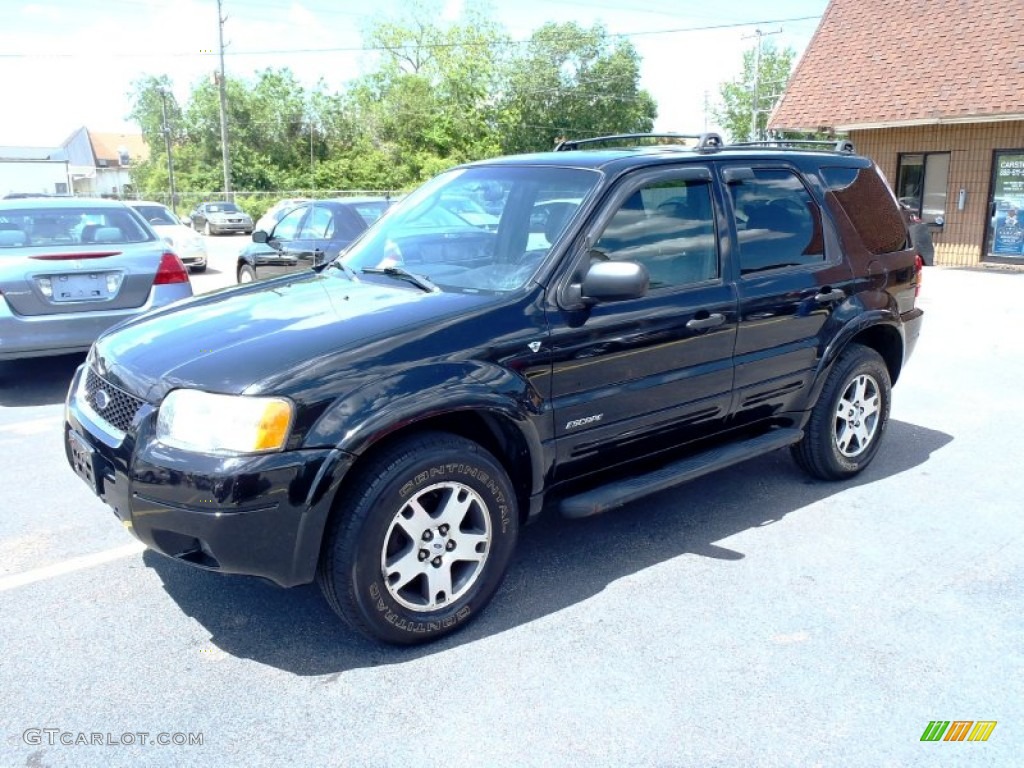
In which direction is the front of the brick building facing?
toward the camera

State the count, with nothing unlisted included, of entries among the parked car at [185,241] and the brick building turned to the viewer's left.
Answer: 0

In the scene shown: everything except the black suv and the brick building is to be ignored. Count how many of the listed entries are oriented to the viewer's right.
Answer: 0

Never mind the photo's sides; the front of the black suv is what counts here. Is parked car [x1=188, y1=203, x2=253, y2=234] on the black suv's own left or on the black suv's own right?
on the black suv's own right

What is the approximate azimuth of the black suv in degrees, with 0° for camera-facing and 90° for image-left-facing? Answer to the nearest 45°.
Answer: approximately 45°

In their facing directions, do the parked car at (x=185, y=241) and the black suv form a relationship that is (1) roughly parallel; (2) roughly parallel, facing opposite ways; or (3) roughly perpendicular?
roughly perpendicular

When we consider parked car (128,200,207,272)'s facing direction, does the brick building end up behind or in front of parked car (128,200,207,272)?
in front

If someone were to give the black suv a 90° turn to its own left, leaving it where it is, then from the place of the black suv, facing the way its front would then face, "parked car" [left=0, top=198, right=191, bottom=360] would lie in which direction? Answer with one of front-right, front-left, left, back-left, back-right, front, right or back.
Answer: back

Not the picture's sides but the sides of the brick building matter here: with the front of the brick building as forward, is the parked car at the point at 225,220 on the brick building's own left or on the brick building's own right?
on the brick building's own right

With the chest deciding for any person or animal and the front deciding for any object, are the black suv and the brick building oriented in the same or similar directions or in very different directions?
same or similar directions

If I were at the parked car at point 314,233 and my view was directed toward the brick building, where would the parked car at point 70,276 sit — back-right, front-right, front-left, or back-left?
back-right

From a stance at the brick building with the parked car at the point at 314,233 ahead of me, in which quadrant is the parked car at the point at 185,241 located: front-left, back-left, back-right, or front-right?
front-right
